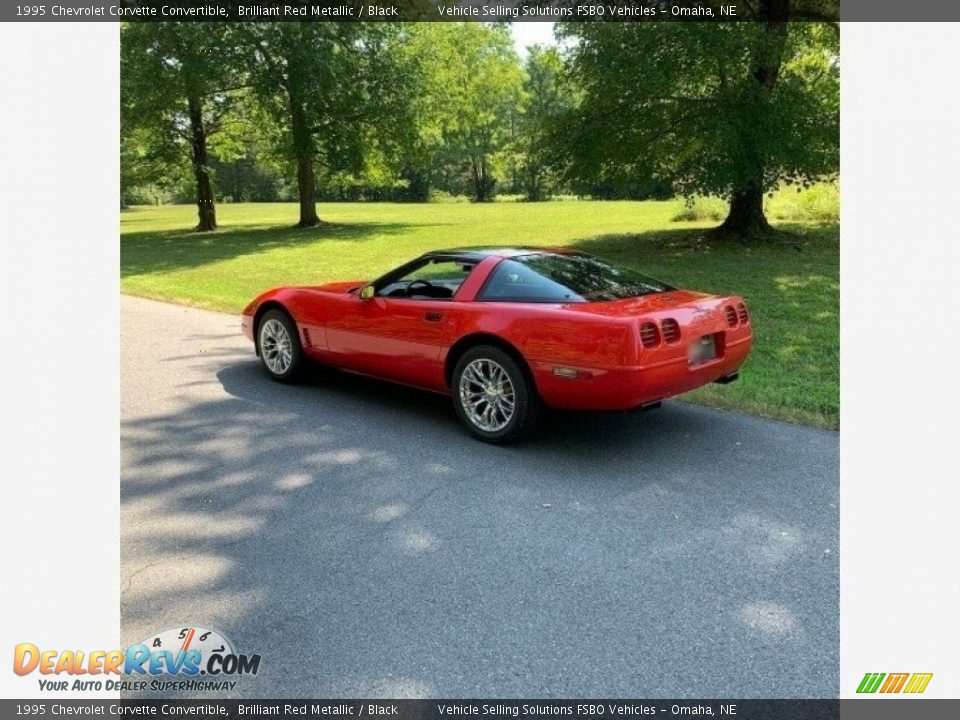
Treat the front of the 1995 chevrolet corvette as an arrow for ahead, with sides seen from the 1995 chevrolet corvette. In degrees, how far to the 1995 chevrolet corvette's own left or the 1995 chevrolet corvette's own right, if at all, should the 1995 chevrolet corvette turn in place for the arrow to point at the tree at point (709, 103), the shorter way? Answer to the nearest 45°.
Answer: approximately 45° to the 1995 chevrolet corvette's own right

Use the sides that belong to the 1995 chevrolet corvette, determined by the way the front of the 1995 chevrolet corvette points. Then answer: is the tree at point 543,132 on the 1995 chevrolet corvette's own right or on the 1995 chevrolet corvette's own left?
on the 1995 chevrolet corvette's own right

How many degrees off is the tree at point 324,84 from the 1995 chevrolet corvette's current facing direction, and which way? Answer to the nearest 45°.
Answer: approximately 45° to its right

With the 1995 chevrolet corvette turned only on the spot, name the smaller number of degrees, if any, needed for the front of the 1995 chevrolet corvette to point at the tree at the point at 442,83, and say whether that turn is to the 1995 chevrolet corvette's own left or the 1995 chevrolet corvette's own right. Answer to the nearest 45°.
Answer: approximately 45° to the 1995 chevrolet corvette's own right

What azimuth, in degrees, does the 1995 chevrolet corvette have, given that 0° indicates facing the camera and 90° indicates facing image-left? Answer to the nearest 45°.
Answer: approximately 135°
